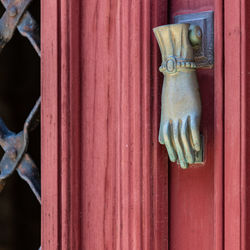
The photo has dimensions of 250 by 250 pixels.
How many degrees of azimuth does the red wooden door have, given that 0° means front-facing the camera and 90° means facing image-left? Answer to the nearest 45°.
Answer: approximately 0°
